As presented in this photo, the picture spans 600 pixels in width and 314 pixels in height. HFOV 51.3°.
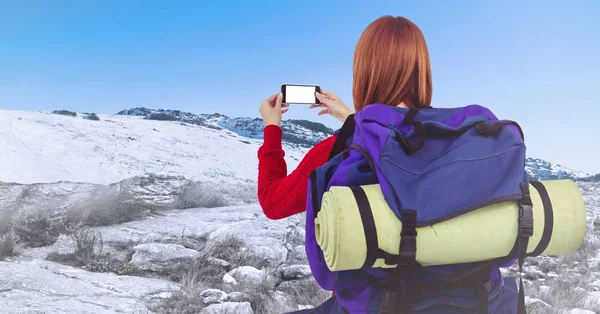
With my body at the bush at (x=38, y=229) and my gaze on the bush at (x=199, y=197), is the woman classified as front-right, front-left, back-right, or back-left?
back-right

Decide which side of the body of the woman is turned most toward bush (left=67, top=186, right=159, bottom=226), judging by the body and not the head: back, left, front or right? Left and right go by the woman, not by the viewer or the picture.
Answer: front

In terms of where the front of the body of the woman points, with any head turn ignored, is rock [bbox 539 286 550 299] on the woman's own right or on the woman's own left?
on the woman's own right

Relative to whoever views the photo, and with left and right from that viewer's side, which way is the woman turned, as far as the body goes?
facing away from the viewer and to the left of the viewer

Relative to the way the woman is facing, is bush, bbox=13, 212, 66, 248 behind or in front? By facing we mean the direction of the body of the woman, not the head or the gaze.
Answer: in front

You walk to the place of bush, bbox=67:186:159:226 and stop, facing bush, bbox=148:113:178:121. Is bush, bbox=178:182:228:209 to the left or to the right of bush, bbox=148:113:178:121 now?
right

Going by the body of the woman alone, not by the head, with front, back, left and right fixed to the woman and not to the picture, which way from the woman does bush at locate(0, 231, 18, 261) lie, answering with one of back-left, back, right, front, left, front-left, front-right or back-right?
front

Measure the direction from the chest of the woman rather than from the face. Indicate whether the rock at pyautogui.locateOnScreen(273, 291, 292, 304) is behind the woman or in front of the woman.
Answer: in front
